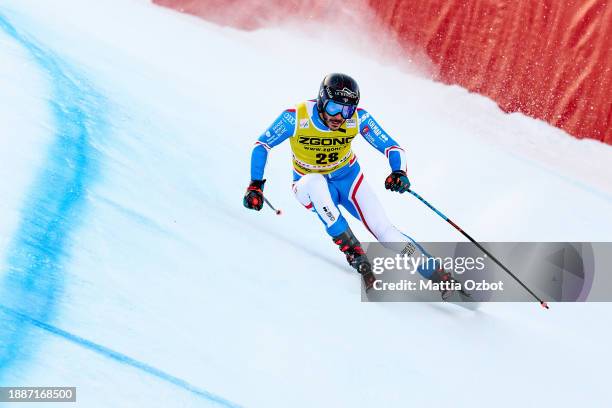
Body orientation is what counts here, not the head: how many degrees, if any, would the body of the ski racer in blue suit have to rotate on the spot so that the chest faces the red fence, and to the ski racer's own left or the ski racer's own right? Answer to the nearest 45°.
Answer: approximately 135° to the ski racer's own left

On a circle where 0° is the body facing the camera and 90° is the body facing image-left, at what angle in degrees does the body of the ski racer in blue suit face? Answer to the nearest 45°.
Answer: approximately 0°
